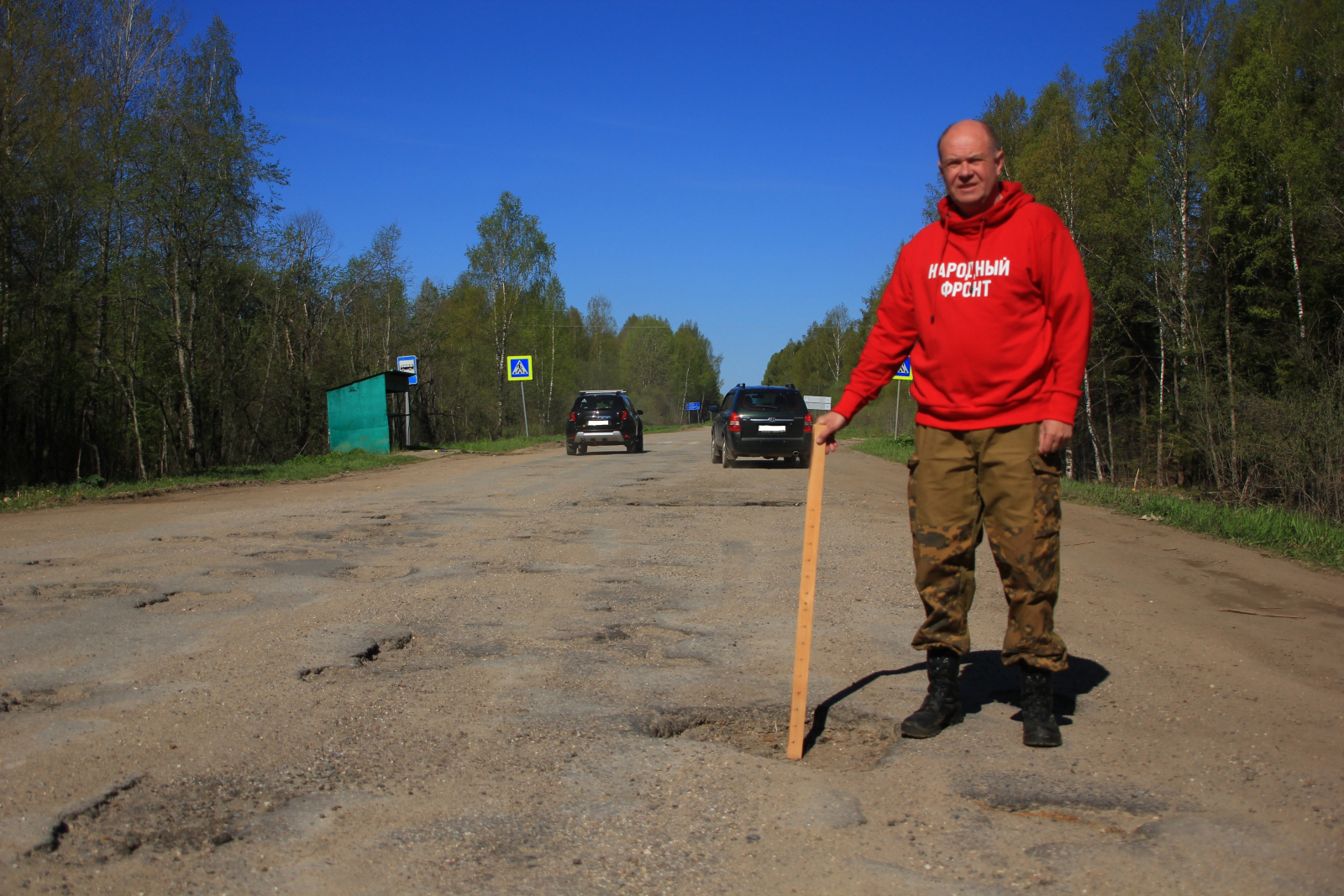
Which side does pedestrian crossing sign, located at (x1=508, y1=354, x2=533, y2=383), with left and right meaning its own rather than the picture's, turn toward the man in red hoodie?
front

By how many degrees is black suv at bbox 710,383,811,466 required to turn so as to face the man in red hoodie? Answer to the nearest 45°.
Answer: approximately 180°

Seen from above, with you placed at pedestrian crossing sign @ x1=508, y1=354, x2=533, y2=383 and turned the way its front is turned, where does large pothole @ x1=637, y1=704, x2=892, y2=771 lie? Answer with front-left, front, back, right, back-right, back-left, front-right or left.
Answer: front

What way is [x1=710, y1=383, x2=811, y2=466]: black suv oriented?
away from the camera

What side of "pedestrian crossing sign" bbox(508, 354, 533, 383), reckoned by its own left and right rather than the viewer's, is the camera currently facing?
front

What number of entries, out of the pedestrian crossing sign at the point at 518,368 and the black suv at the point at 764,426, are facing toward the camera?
1

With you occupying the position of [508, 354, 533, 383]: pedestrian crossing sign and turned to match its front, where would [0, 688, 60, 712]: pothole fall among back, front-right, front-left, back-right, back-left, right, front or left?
front

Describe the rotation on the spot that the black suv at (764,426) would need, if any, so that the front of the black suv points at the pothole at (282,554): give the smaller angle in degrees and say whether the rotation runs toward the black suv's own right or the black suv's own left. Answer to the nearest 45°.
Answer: approximately 180°

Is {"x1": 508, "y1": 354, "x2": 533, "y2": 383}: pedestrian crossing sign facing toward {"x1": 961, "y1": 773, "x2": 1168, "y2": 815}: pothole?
yes

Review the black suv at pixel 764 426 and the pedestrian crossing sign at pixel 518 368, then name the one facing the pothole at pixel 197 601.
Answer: the pedestrian crossing sign

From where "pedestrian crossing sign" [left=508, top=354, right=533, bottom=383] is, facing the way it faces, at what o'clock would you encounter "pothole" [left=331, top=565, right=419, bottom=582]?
The pothole is roughly at 12 o'clock from the pedestrian crossing sign.

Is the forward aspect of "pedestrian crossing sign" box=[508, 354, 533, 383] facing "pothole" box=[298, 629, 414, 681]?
yes

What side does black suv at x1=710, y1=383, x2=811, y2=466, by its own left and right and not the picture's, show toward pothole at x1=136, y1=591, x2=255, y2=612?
back

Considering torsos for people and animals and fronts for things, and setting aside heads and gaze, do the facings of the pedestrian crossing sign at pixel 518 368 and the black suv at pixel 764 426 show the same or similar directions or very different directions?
very different directions

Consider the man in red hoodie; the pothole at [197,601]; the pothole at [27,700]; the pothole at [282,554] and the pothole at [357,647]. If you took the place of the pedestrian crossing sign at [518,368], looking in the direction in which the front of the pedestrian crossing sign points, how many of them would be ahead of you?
5

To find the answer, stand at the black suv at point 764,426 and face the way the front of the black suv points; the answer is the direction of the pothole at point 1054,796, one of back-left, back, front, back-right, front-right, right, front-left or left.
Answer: back

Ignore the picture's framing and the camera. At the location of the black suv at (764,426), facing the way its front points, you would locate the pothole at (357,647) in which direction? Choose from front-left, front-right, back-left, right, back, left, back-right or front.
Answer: back
